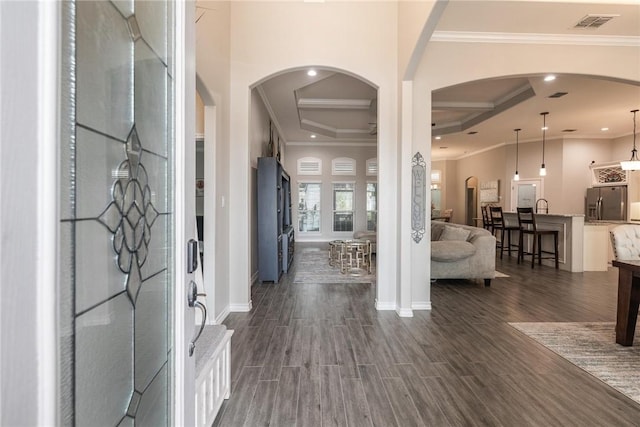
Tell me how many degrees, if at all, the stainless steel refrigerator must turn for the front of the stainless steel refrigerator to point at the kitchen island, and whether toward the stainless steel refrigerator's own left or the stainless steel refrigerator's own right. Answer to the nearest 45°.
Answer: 0° — it already faces it

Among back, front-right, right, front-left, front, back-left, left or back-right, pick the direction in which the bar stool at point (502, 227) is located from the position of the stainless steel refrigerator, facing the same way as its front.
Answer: front-right

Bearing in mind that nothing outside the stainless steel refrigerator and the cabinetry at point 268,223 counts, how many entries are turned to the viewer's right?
1

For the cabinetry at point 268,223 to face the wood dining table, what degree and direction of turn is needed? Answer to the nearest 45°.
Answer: approximately 45° to its right

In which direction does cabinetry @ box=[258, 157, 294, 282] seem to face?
to the viewer's right

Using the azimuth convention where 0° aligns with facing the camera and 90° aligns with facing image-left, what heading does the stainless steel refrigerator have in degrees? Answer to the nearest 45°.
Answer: approximately 0°

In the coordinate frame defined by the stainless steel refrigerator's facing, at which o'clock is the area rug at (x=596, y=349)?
The area rug is roughly at 12 o'clock from the stainless steel refrigerator.

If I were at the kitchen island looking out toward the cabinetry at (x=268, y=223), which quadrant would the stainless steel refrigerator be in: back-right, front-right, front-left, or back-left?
back-right
